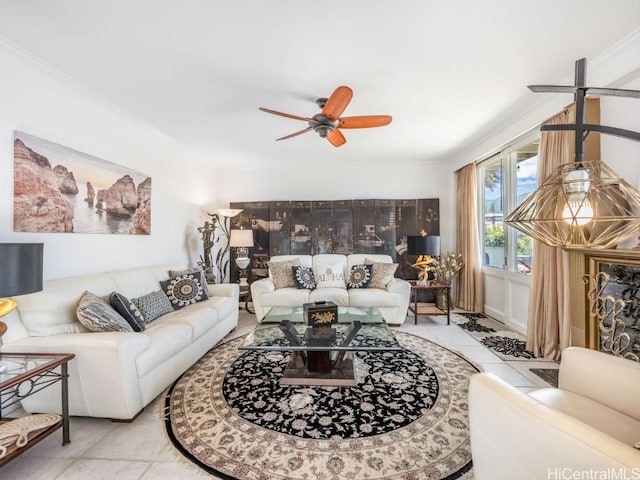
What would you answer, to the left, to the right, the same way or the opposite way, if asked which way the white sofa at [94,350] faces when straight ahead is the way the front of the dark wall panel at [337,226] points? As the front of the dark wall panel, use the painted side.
to the left

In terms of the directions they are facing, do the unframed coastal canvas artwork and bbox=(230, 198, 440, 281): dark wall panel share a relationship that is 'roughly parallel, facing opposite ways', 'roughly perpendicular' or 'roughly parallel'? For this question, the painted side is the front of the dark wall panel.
roughly perpendicular

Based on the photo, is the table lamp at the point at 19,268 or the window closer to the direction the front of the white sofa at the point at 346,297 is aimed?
the table lamp

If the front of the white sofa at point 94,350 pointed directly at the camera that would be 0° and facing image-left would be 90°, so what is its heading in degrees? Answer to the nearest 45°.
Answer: approximately 315°

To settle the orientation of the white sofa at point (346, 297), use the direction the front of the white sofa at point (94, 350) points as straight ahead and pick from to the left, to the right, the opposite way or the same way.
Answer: to the right

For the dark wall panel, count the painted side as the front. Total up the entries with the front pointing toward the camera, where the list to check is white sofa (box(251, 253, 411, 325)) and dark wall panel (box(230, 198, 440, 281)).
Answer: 2

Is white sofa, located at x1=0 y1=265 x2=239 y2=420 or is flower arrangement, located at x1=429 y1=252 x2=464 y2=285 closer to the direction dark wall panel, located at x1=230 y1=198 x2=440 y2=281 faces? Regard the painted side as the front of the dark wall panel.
the white sofa
